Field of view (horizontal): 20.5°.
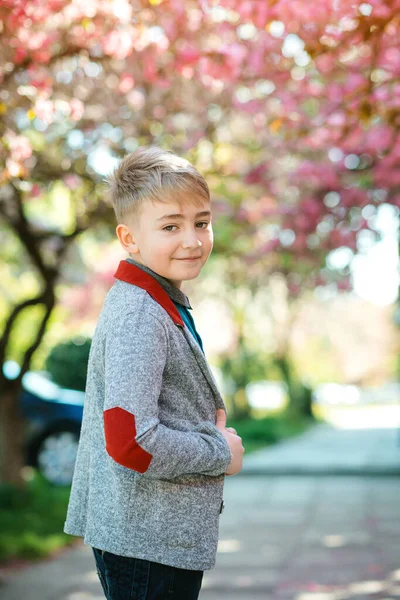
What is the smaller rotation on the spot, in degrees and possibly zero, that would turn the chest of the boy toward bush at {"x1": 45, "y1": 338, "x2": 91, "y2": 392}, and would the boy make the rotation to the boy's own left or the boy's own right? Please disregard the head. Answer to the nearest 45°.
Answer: approximately 90° to the boy's own left

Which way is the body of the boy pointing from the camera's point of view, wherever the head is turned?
to the viewer's right

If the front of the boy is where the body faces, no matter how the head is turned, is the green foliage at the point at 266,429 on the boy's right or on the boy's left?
on the boy's left

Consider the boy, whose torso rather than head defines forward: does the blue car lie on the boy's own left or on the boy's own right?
on the boy's own left
